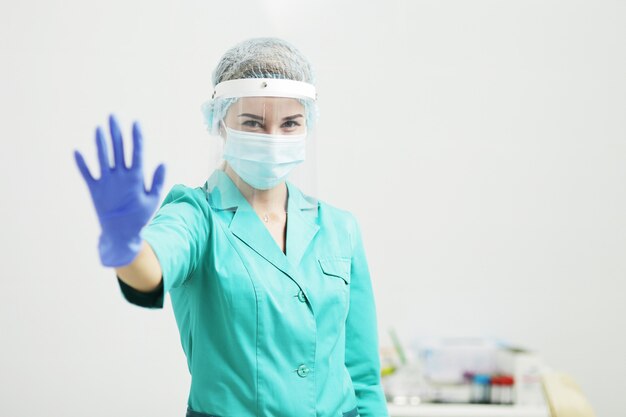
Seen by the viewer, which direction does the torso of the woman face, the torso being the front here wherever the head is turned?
toward the camera

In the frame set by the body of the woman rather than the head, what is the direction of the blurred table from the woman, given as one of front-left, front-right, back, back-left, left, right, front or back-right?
back-left
